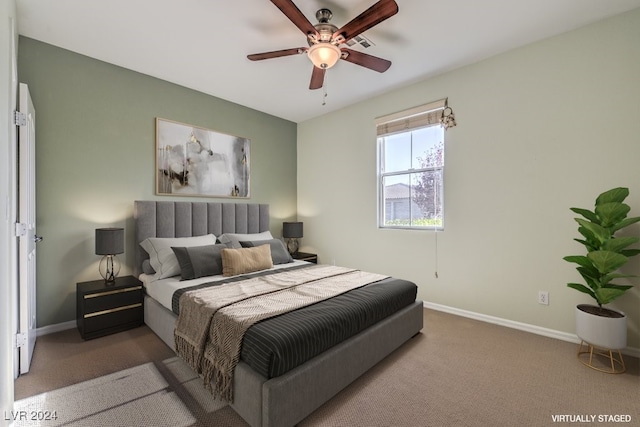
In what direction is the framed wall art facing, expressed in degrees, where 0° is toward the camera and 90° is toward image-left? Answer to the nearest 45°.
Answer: approximately 315°

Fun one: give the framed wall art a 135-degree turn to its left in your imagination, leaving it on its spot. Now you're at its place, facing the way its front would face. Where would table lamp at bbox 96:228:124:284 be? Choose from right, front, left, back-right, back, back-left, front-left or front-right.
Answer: back-left

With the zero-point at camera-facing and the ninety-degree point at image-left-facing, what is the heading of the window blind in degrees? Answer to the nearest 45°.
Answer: approximately 45°

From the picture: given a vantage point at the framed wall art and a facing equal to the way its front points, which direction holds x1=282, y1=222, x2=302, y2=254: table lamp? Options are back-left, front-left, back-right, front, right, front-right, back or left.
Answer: front-left

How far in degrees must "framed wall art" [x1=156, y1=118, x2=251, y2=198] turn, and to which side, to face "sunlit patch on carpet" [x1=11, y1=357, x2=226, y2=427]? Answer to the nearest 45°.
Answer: approximately 45° to its right

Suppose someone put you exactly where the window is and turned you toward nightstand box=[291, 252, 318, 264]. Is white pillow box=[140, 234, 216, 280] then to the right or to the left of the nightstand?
left

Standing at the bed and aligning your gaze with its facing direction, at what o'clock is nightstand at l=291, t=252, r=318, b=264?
The nightstand is roughly at 8 o'clock from the bed.

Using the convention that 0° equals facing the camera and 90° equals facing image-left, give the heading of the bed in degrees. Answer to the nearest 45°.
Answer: approximately 315°

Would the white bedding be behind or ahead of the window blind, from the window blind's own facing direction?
ahead

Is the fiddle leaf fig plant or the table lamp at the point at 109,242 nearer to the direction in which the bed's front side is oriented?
the fiddle leaf fig plant

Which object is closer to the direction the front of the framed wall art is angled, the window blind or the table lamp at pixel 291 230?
the window blind

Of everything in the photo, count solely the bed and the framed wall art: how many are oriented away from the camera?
0

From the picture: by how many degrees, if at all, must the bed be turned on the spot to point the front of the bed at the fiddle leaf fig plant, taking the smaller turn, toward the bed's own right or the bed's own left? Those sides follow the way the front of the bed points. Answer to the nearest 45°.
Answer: approximately 45° to the bed's own left
